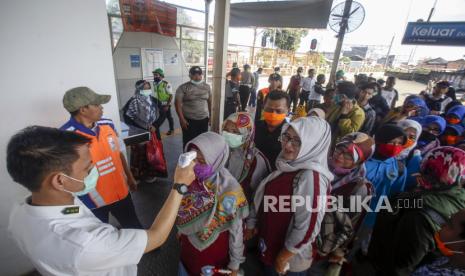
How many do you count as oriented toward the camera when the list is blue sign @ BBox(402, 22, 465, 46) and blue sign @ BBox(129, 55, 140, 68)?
2

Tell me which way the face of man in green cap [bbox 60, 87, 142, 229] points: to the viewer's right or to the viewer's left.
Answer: to the viewer's right

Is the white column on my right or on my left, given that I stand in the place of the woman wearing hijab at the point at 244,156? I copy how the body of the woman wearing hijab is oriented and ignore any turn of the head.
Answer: on my right

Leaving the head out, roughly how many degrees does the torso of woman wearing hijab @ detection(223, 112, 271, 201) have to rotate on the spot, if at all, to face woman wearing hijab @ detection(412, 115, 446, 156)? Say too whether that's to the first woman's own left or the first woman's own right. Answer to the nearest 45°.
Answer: approximately 180°

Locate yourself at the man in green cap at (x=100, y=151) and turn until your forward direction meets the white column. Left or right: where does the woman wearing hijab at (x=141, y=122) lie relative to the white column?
left

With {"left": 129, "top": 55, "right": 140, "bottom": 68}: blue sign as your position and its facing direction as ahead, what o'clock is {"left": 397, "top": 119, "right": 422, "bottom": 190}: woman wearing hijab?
The woman wearing hijab is roughly at 11 o'clock from the blue sign.

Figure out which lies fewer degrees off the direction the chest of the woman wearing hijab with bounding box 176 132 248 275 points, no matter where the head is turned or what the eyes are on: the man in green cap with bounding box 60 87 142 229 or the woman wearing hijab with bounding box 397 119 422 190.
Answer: the man in green cap
